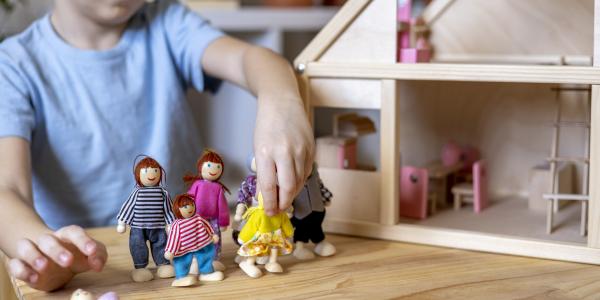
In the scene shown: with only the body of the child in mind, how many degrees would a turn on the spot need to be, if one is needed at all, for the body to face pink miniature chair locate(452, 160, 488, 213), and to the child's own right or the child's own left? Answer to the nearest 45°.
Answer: approximately 90° to the child's own left

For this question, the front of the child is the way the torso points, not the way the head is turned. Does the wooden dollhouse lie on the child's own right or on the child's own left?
on the child's own left

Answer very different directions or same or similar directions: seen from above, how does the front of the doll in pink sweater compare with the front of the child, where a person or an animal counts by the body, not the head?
same or similar directions

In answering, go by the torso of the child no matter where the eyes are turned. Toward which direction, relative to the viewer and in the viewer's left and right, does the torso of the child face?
facing the viewer

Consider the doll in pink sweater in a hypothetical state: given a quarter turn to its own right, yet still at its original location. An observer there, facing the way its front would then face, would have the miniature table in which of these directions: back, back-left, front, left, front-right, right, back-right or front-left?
back-right
